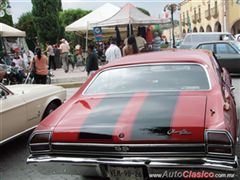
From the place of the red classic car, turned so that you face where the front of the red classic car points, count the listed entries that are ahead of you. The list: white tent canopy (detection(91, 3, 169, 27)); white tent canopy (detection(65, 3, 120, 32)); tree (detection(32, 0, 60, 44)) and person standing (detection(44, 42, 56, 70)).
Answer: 4

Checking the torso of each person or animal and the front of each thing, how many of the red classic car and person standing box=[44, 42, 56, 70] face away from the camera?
1

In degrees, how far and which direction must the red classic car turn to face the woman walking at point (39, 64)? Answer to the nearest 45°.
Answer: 0° — it already faces them

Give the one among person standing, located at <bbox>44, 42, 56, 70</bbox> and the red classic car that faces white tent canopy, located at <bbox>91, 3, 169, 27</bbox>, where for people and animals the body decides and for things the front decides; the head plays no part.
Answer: the red classic car

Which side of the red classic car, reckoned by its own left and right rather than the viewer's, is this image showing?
back
